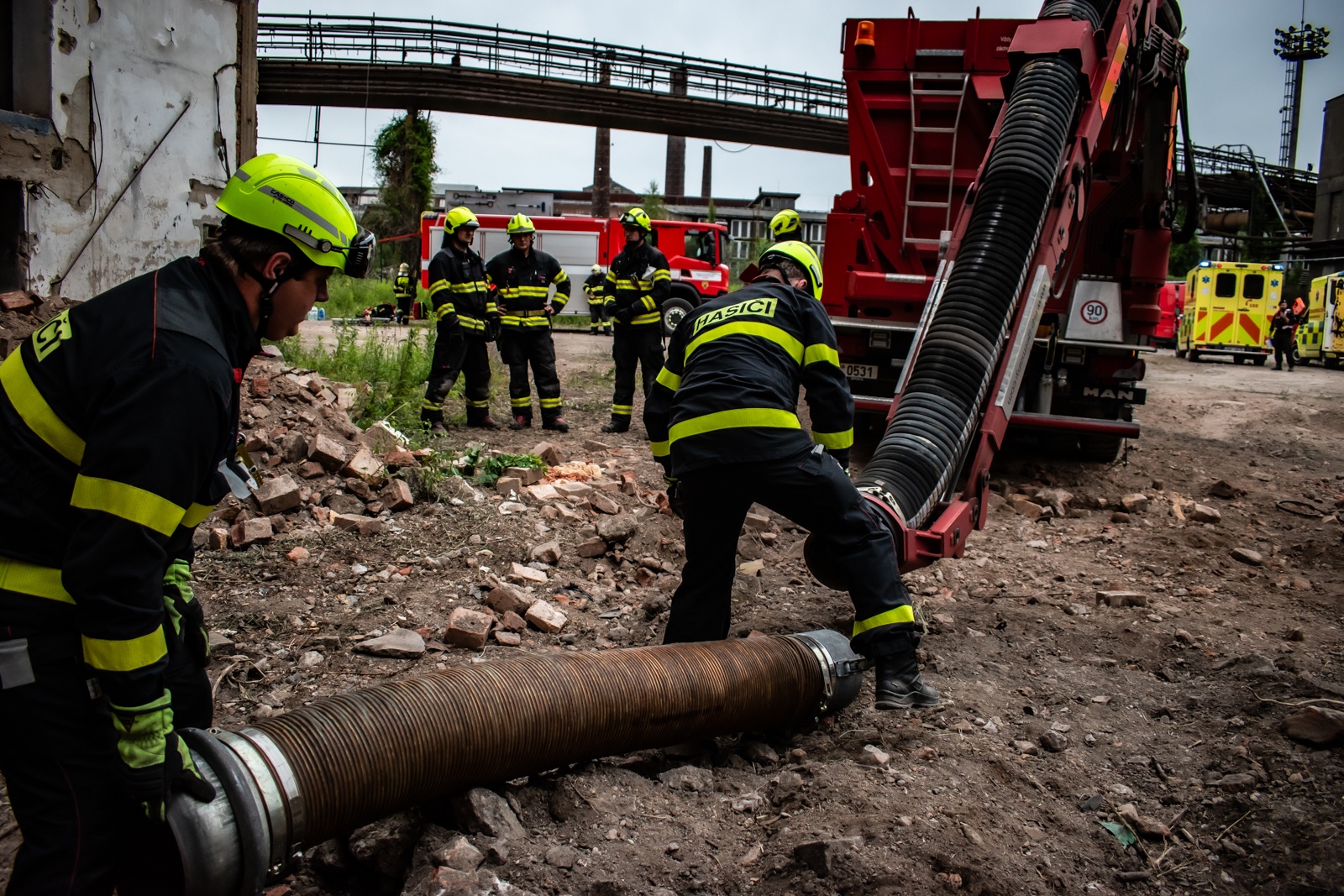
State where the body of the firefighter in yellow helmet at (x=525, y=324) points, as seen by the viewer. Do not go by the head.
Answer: toward the camera

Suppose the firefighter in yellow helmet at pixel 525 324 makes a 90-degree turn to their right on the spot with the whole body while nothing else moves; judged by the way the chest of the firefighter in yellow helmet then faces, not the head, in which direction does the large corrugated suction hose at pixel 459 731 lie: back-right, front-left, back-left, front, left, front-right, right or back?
left

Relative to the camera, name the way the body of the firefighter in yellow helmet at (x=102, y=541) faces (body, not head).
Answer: to the viewer's right

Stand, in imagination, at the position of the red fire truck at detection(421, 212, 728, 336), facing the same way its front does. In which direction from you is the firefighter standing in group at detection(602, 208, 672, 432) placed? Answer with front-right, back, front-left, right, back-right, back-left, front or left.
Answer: right

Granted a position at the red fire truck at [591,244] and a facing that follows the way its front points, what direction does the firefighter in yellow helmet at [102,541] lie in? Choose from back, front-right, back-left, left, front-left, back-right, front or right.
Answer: right

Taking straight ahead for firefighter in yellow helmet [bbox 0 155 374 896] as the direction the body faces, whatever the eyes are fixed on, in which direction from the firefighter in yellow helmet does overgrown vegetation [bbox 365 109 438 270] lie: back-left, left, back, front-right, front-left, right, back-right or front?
left

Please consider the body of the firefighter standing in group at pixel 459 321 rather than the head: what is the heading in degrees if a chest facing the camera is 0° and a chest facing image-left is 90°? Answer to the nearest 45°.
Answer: approximately 315°

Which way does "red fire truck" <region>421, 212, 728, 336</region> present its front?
to the viewer's right

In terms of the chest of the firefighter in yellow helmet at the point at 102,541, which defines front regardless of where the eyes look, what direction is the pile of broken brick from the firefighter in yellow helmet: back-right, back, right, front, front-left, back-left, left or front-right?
left

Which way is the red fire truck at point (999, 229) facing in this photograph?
away from the camera

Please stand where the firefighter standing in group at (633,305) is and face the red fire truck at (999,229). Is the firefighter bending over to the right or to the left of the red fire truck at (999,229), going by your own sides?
right

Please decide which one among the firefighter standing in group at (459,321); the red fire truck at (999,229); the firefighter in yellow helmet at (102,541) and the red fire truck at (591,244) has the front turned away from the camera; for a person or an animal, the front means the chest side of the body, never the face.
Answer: the red fire truck at (999,229)

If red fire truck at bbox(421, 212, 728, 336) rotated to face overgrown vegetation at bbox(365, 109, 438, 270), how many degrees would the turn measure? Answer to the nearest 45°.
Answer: approximately 135° to its left

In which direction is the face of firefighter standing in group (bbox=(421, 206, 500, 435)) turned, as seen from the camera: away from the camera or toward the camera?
toward the camera

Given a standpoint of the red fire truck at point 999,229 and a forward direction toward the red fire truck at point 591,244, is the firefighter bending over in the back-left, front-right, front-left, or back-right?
back-left

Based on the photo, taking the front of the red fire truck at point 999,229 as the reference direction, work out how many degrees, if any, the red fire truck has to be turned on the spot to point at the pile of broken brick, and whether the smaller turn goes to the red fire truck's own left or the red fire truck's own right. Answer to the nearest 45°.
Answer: approximately 135° to the red fire truck's own left
